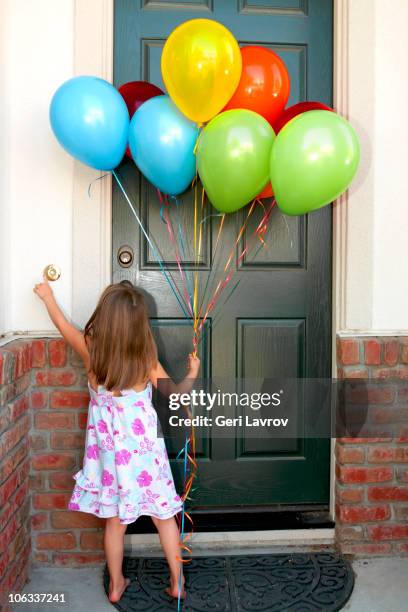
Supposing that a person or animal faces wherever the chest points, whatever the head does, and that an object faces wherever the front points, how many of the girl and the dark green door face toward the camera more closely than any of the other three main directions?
1

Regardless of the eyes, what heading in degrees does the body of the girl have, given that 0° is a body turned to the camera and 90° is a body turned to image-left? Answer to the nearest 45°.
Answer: approximately 180°

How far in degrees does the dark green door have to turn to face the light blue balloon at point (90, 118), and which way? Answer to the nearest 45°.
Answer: approximately 45° to its right

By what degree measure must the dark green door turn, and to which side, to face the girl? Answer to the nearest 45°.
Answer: approximately 45° to its right

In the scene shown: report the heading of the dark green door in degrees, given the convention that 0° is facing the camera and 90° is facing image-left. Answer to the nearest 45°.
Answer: approximately 0°

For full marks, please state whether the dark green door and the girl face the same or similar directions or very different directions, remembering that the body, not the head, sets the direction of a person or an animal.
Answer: very different directions

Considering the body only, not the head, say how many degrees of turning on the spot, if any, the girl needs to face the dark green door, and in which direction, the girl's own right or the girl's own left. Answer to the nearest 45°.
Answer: approximately 45° to the girl's own right

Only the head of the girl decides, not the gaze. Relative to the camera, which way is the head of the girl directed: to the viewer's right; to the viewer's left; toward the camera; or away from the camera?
away from the camera

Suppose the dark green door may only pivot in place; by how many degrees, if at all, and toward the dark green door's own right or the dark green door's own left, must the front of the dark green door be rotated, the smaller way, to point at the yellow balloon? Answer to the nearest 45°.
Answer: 0° — it already faces it
